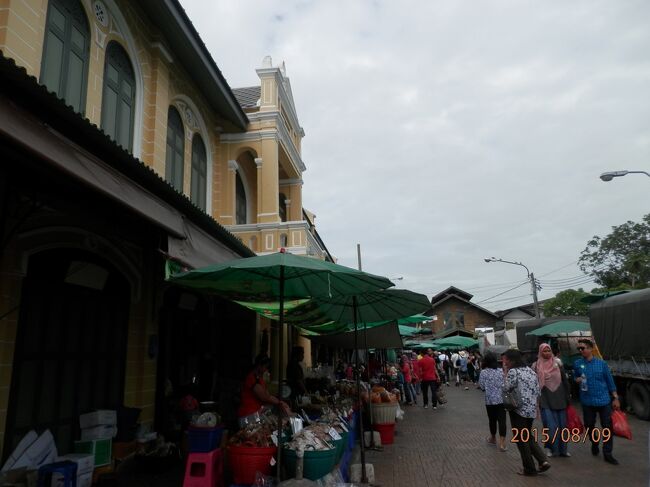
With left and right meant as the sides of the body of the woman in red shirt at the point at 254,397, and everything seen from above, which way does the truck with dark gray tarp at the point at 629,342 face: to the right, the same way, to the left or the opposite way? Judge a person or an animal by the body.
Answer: to the right

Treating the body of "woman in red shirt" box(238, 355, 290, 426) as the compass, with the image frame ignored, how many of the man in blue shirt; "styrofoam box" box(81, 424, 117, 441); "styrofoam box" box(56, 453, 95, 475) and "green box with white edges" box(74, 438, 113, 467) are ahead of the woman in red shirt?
1

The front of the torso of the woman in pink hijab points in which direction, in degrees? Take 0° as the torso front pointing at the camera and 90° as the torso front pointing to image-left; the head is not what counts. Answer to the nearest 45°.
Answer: approximately 0°

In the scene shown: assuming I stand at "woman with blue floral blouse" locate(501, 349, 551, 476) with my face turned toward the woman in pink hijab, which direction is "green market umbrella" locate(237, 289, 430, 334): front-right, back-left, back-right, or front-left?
back-left

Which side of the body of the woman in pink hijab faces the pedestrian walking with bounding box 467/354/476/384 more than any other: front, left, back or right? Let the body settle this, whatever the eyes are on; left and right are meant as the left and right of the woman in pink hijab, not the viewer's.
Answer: back

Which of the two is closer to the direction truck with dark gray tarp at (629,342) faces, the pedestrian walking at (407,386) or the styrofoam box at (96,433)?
the styrofoam box

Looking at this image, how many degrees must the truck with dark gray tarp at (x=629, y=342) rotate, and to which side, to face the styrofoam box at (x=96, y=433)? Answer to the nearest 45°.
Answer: approximately 90° to its right

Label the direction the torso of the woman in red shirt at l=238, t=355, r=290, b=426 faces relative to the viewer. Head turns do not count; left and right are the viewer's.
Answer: facing to the right of the viewer
